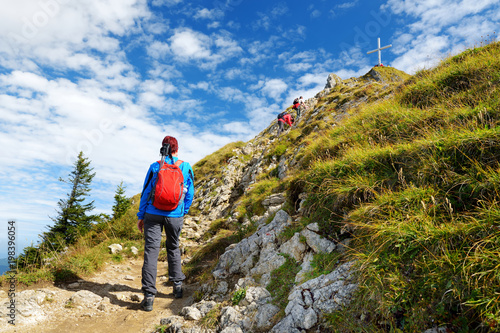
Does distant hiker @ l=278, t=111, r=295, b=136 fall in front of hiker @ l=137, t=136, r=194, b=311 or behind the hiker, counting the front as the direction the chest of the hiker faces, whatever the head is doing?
in front

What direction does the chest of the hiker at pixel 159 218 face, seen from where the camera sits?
away from the camera
